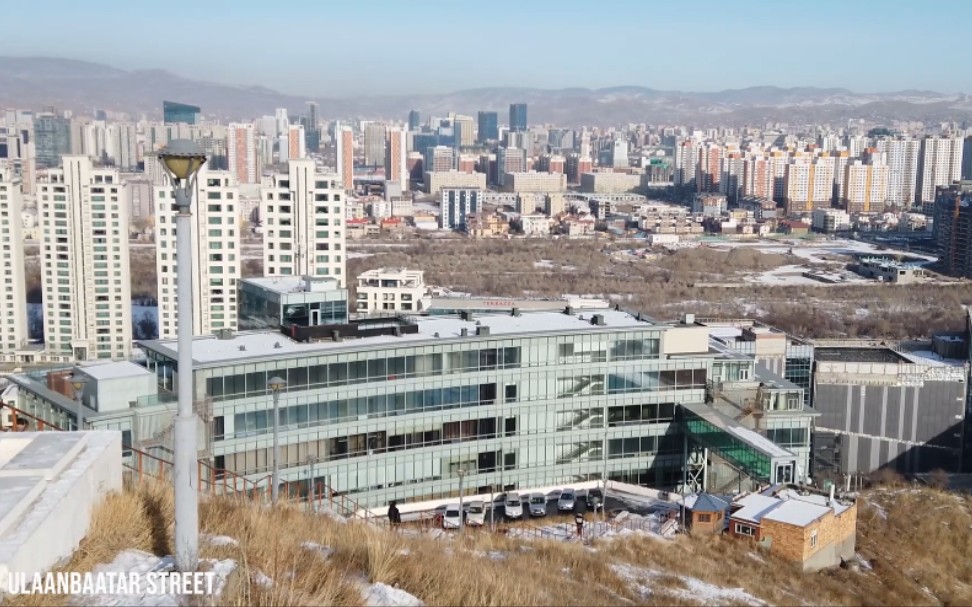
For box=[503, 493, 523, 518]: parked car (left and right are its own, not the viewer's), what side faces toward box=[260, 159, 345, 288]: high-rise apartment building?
back

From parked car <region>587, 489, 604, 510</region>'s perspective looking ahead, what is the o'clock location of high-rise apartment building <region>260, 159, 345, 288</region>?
The high-rise apartment building is roughly at 5 o'clock from the parked car.

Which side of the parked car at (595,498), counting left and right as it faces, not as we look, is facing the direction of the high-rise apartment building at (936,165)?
back

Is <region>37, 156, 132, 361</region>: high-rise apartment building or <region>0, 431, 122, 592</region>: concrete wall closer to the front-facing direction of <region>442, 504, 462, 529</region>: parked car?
the concrete wall

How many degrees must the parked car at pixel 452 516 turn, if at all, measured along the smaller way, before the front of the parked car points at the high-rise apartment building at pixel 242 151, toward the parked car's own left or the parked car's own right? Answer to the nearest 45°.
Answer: approximately 180°

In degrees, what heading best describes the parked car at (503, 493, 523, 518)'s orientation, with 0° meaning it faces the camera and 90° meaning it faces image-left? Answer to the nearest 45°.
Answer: approximately 0°

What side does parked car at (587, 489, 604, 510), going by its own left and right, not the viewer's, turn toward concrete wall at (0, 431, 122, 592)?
front

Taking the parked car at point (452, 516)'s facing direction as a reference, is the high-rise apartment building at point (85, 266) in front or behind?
behind
